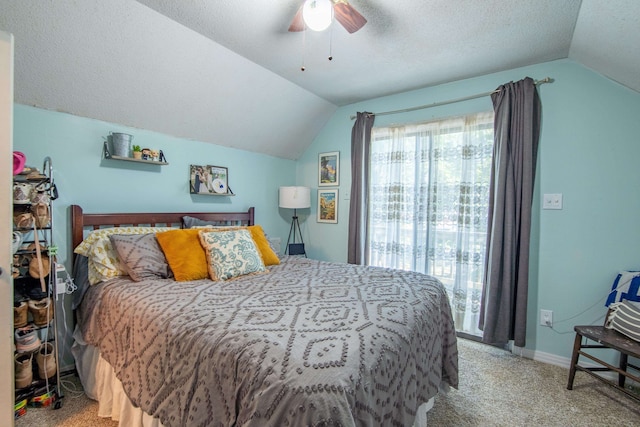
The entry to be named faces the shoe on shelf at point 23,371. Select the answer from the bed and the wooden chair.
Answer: the wooden chair

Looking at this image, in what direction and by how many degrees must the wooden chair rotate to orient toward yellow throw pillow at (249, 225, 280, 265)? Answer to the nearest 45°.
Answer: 0° — it already faces it

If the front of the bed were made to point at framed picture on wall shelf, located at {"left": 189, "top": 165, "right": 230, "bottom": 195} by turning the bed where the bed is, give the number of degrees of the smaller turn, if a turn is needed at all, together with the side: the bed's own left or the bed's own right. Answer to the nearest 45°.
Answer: approximately 135° to the bed's own left

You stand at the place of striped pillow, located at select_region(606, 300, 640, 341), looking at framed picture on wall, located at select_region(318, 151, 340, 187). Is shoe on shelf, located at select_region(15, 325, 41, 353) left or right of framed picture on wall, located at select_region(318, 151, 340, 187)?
left

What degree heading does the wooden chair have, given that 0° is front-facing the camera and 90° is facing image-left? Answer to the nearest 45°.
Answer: approximately 45°

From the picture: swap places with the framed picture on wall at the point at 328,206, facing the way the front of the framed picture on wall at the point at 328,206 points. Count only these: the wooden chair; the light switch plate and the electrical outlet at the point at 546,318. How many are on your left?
3

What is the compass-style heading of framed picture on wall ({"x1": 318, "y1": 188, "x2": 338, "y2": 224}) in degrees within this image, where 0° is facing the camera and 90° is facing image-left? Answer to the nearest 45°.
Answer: approximately 45°
